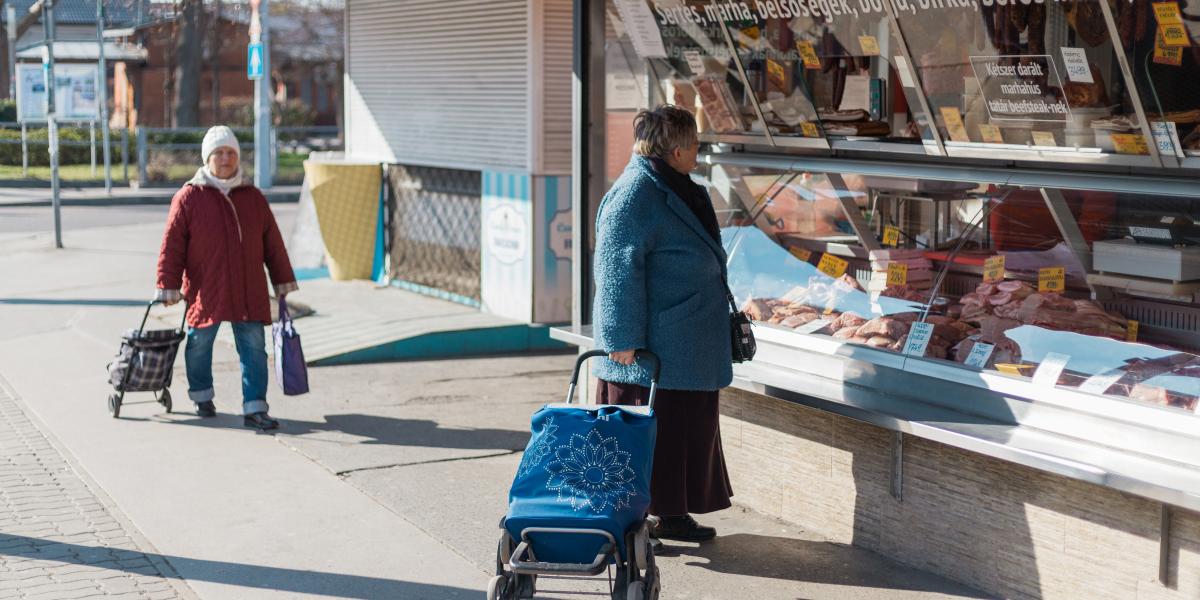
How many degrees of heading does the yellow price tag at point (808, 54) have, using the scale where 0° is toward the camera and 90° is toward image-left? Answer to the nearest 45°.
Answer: approximately 45°

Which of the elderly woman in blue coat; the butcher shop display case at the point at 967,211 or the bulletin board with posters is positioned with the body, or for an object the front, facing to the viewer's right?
the elderly woman in blue coat

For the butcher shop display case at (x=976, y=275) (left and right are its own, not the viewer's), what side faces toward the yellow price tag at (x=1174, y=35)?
left

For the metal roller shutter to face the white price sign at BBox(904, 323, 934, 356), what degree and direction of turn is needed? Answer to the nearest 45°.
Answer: approximately 45° to its left

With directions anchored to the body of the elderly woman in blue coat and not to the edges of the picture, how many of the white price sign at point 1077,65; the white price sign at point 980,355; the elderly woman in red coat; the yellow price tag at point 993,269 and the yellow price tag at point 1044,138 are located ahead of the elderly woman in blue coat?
4

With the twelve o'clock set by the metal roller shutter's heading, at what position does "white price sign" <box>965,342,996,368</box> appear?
The white price sign is roughly at 10 o'clock from the metal roller shutter.

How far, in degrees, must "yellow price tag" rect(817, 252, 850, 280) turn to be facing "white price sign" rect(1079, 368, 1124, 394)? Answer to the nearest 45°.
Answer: approximately 90° to its left

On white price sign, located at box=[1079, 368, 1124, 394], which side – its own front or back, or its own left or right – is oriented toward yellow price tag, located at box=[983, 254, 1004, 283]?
right
